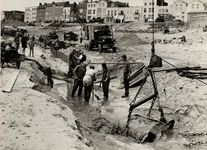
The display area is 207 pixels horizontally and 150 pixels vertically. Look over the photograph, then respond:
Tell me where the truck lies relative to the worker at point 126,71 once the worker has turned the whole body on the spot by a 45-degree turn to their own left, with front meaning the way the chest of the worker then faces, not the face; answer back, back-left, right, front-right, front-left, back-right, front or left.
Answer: back-right

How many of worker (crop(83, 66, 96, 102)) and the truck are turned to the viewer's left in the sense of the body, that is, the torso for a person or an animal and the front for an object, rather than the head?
0

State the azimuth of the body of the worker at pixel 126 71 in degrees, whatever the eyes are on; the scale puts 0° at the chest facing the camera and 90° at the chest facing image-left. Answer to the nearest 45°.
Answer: approximately 90°

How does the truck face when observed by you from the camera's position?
facing the viewer and to the right of the viewer

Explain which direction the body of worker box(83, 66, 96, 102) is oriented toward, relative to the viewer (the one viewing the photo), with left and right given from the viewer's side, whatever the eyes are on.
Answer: facing away from the viewer and to the right of the viewer

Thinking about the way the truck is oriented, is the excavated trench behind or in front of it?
in front

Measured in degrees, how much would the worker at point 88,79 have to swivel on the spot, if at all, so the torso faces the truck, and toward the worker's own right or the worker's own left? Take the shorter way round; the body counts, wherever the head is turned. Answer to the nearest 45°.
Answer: approximately 45° to the worker's own left

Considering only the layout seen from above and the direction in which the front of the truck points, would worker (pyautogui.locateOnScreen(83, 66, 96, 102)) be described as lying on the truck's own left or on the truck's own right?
on the truck's own right
